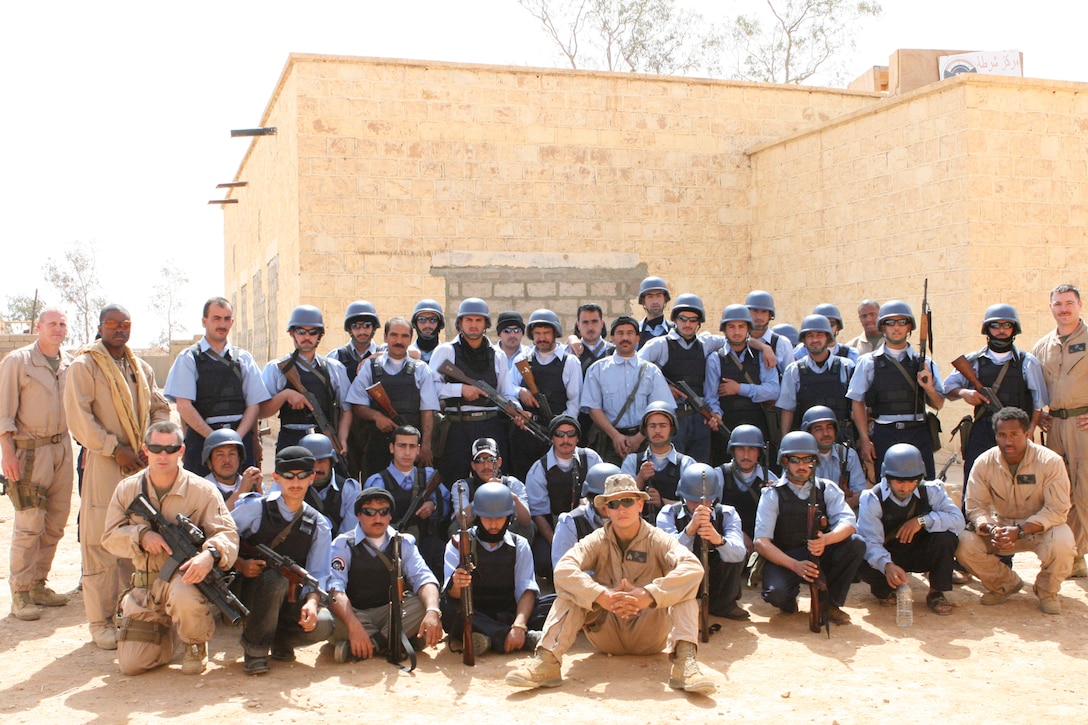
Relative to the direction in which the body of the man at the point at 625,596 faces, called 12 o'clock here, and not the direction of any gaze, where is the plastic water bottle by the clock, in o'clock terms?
The plastic water bottle is roughly at 8 o'clock from the man.

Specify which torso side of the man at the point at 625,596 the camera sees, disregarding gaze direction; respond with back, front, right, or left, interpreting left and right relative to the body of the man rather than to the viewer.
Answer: front
